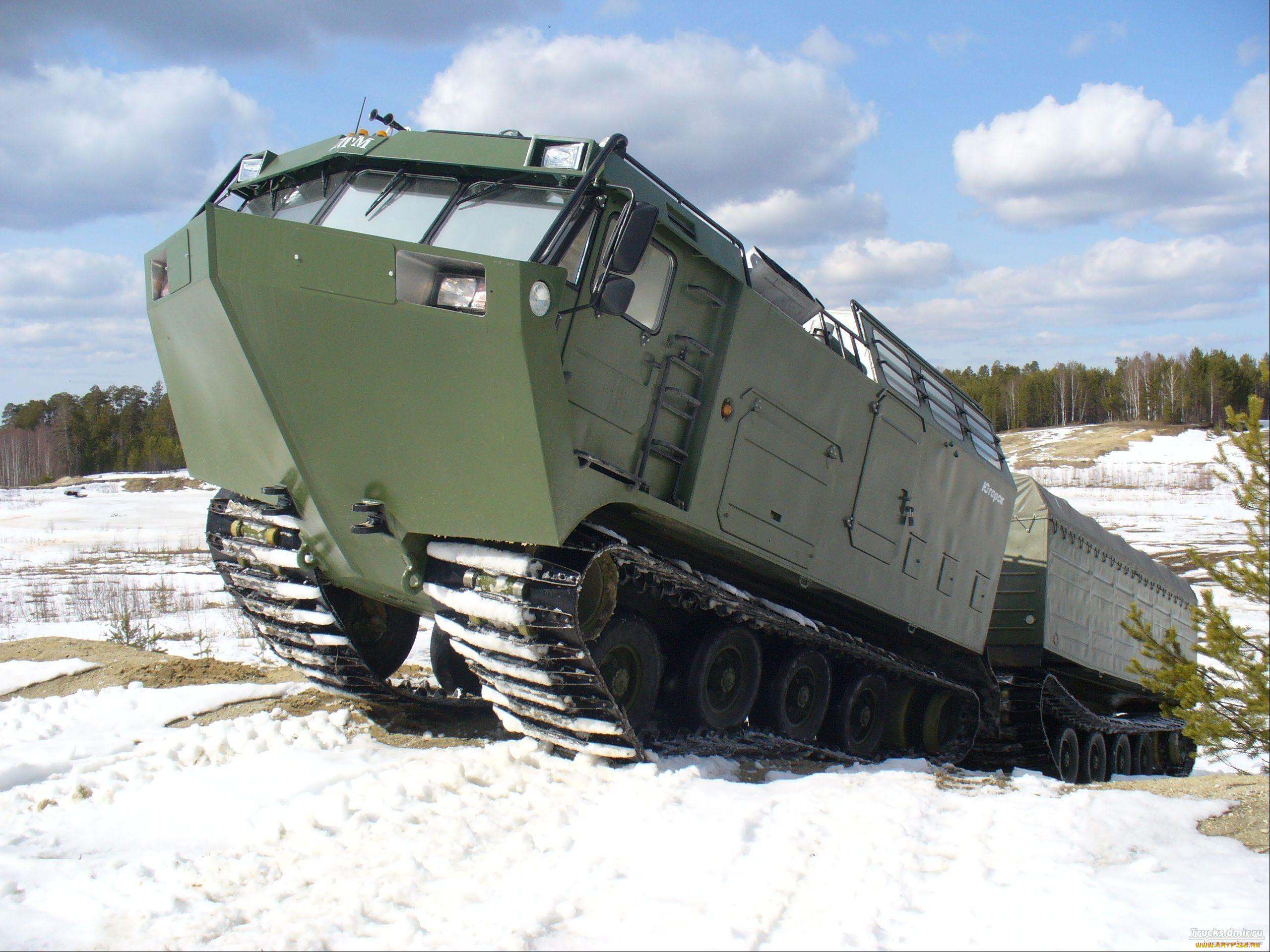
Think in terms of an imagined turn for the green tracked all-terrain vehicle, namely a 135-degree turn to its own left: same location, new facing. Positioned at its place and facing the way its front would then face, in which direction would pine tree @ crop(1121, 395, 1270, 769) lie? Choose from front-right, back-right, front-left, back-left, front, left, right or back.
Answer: front

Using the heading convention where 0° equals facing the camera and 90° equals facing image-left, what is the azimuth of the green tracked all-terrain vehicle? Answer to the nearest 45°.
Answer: approximately 45°
